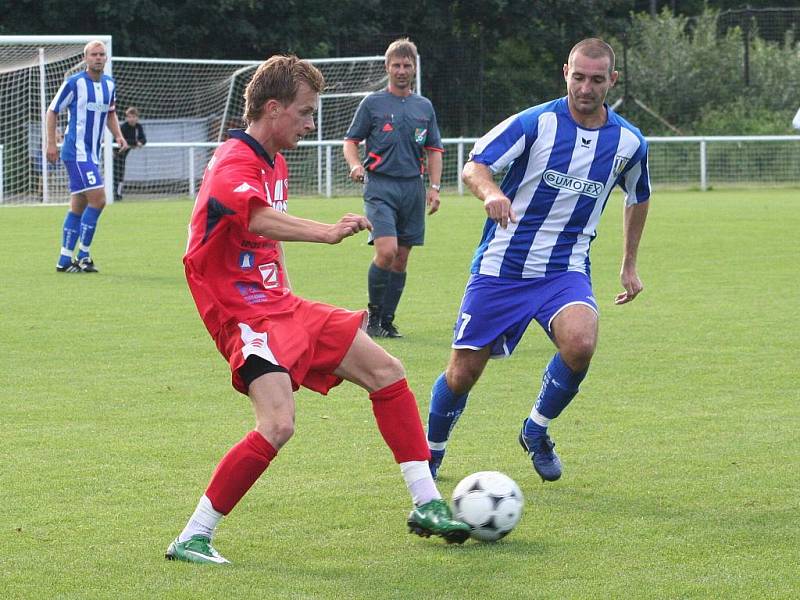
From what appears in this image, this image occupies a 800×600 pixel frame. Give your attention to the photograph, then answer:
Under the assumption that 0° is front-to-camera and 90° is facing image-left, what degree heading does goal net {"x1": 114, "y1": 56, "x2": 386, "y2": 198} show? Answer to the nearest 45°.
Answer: approximately 0°

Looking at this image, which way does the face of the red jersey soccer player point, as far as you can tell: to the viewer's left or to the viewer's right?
to the viewer's right

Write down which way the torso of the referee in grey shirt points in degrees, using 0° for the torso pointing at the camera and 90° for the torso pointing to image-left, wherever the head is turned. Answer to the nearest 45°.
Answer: approximately 0°

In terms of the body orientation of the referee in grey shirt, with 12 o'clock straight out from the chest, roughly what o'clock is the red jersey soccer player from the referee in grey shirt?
The red jersey soccer player is roughly at 12 o'clock from the referee in grey shirt.

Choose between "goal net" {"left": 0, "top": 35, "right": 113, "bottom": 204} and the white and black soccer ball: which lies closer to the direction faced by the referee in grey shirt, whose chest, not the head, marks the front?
the white and black soccer ball

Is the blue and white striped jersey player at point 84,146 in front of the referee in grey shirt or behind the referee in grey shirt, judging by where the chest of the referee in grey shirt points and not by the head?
behind

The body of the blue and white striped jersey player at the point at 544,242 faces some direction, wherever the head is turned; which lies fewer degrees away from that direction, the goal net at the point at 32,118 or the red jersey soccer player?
the red jersey soccer player
